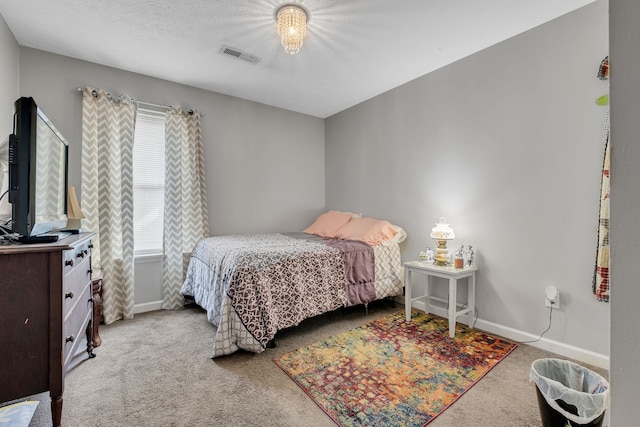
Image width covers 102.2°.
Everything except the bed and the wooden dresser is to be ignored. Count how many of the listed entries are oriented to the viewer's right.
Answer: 1

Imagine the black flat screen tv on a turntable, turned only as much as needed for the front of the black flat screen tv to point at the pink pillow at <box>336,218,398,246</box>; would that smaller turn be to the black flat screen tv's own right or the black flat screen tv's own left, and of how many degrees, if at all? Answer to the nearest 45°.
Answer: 0° — it already faces it

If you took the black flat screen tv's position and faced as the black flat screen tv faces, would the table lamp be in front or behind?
in front

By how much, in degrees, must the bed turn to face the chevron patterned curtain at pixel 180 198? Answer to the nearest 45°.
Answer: approximately 90° to its right

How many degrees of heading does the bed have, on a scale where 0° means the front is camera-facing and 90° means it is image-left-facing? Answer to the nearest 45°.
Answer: approximately 45°

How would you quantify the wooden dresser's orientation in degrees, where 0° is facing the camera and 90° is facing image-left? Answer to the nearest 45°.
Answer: approximately 270°

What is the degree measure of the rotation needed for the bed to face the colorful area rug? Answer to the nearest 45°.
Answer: approximately 90° to its left

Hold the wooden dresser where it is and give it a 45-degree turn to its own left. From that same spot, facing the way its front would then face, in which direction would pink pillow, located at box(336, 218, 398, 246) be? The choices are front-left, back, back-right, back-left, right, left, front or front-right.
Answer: front-right

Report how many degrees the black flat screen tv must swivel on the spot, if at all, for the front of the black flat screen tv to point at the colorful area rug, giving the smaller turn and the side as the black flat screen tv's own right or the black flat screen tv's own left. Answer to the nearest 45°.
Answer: approximately 45° to the black flat screen tv's own right

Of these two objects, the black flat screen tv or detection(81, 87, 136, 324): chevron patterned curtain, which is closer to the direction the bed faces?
the black flat screen tv

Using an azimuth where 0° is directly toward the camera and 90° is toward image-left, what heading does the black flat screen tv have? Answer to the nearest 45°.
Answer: approximately 270°

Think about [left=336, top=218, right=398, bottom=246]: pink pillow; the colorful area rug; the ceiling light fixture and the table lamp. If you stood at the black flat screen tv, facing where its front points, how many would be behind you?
0

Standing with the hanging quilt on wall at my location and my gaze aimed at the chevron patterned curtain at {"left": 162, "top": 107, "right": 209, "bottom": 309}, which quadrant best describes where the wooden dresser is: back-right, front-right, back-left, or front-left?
front-left

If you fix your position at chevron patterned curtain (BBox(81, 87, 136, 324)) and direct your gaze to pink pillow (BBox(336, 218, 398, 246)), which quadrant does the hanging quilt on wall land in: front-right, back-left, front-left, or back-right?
front-right

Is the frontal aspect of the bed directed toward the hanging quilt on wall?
no

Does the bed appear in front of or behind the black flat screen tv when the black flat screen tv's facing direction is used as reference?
in front
